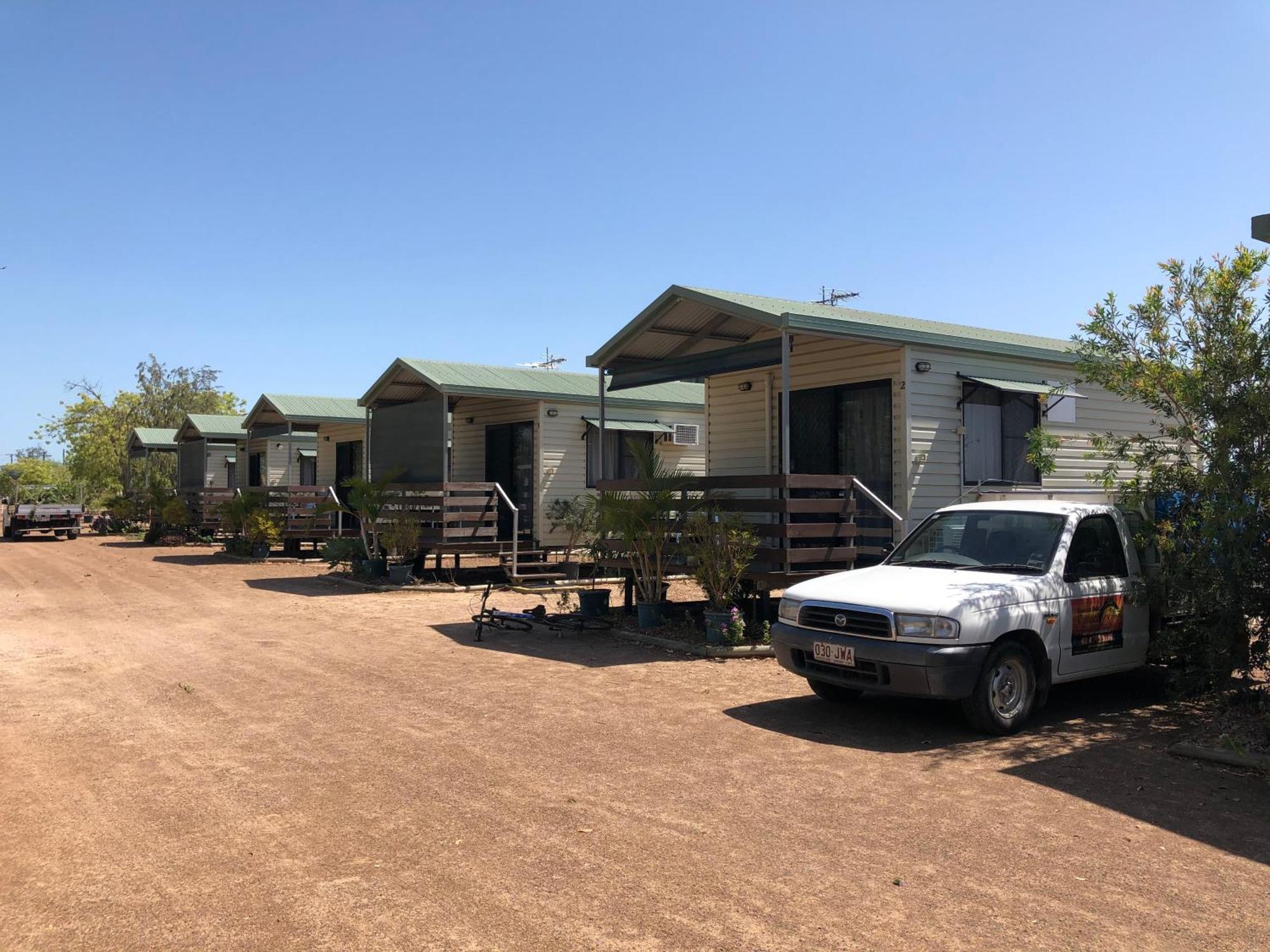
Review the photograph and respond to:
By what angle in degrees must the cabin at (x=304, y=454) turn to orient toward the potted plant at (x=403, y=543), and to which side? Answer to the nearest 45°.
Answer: approximately 45° to its left

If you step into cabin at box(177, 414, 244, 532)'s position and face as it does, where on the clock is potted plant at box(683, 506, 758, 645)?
The potted plant is roughly at 10 o'clock from the cabin.

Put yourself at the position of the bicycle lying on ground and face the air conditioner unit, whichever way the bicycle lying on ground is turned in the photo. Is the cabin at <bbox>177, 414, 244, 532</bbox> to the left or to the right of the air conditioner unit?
left

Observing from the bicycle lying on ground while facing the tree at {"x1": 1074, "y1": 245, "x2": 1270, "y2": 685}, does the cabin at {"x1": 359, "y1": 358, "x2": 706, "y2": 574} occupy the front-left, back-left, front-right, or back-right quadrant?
back-left

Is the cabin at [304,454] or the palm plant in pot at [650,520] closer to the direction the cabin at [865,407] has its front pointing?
the palm plant in pot

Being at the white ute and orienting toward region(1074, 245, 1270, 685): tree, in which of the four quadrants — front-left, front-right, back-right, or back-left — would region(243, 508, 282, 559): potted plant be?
back-left

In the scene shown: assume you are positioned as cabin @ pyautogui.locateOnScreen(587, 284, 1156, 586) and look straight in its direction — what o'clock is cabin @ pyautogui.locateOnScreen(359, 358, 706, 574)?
cabin @ pyautogui.locateOnScreen(359, 358, 706, 574) is roughly at 3 o'clock from cabin @ pyautogui.locateOnScreen(587, 284, 1156, 586).

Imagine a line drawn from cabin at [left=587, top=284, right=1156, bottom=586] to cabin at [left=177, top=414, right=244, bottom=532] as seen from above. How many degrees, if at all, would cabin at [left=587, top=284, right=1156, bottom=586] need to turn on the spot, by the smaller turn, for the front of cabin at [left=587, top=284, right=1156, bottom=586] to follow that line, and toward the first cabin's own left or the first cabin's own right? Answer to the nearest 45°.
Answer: approximately 90° to the first cabin's own right

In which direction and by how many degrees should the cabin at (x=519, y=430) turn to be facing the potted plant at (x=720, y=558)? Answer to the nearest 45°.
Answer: approximately 45° to its left

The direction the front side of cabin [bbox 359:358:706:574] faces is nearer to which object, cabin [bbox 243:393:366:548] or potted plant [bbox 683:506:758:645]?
the potted plant
